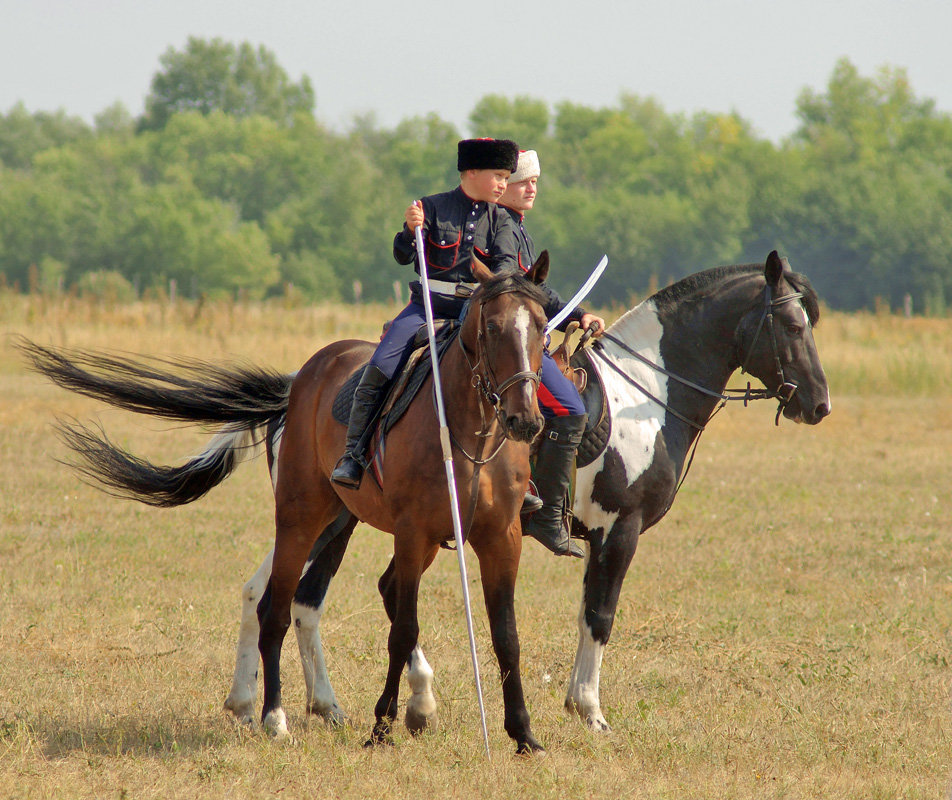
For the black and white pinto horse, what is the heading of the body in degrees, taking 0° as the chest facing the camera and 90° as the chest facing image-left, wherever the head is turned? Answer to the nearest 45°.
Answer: approximately 270°

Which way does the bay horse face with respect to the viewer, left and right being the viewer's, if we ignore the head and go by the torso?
facing the viewer and to the right of the viewer
